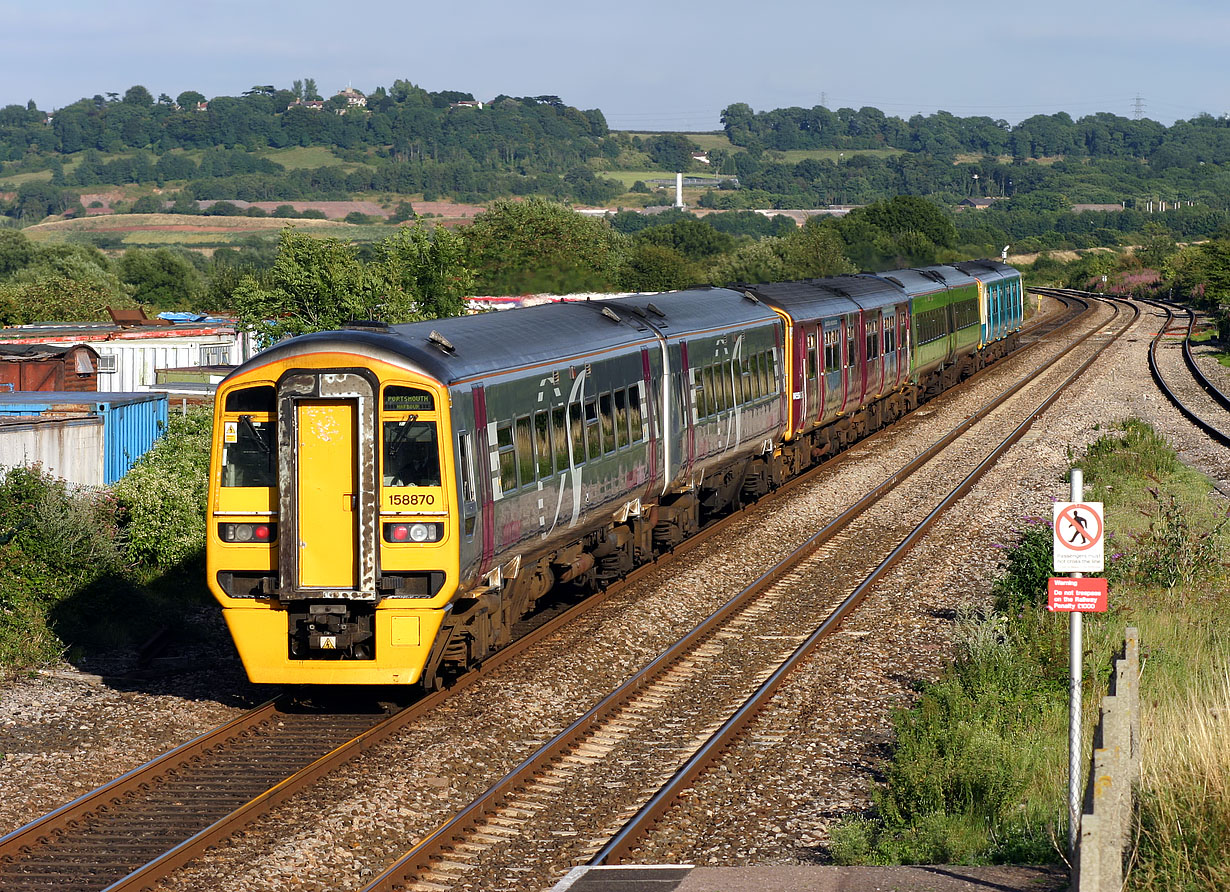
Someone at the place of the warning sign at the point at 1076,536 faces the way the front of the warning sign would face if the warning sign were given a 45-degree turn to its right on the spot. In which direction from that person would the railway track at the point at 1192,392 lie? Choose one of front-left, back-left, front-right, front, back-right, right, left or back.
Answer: back-right

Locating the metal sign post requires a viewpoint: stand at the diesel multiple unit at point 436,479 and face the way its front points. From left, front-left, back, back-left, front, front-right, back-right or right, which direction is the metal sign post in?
left

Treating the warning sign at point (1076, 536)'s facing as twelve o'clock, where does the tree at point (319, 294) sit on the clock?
The tree is roughly at 5 o'clock from the warning sign.

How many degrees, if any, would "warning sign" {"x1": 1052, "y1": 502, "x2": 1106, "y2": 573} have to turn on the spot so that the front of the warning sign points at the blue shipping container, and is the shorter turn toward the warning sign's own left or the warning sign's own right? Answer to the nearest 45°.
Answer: approximately 135° to the warning sign's own right

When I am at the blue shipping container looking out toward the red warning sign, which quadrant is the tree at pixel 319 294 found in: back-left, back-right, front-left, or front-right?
back-left

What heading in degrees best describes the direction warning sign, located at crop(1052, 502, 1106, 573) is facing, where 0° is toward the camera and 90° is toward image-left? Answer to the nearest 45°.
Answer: approximately 0°

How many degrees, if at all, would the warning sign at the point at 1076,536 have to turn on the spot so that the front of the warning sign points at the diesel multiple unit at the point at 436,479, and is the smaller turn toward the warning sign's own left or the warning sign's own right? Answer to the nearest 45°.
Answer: approximately 135° to the warning sign's own right

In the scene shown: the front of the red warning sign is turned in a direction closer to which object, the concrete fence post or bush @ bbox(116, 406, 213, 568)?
the concrete fence post

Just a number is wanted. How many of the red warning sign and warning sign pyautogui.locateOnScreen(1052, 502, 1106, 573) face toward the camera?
2

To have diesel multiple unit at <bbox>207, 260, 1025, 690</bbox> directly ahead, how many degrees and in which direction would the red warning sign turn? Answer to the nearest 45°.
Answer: approximately 135° to its right
